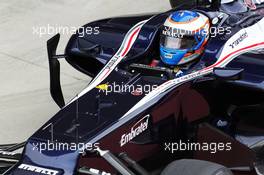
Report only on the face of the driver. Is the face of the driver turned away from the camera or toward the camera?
toward the camera

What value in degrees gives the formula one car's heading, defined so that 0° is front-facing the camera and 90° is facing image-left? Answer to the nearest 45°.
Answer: approximately 45°

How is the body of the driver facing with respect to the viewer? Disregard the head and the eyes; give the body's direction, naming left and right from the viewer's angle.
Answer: facing the viewer and to the left of the viewer
